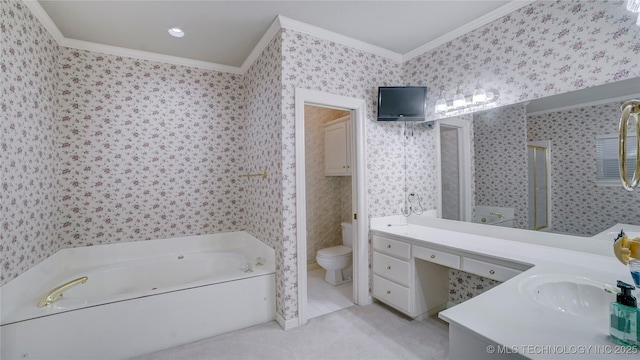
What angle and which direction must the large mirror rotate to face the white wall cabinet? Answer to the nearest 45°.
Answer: approximately 45° to its right

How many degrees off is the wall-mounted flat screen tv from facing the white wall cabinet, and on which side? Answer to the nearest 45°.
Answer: approximately 135° to its right

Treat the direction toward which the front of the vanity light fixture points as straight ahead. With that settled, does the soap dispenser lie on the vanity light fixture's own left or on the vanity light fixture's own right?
on the vanity light fixture's own left

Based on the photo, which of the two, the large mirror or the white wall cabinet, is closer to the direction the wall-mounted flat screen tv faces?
the large mirror

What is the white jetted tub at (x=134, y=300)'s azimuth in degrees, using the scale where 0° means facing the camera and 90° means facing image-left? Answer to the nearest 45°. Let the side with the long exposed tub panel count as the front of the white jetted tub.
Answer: approximately 315°

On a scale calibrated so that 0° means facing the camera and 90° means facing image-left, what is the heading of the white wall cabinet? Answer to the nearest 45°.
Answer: approximately 45°

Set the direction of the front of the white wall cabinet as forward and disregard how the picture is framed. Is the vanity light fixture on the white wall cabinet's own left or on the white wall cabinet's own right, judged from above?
on the white wall cabinet's own left

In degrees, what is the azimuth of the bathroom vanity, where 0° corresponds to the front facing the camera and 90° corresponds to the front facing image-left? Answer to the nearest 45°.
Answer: approximately 45°
